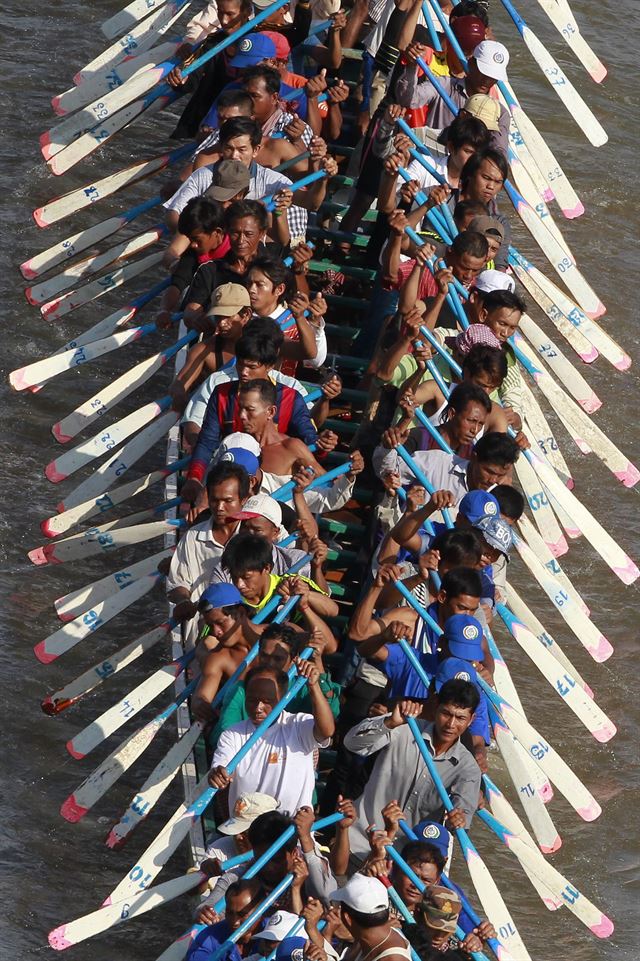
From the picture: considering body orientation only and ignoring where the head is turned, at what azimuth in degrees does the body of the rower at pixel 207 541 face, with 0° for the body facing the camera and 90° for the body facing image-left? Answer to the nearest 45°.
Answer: approximately 0°

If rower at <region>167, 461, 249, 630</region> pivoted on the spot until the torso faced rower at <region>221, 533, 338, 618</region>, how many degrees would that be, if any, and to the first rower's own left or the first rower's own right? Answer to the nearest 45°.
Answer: approximately 45° to the first rower's own left
